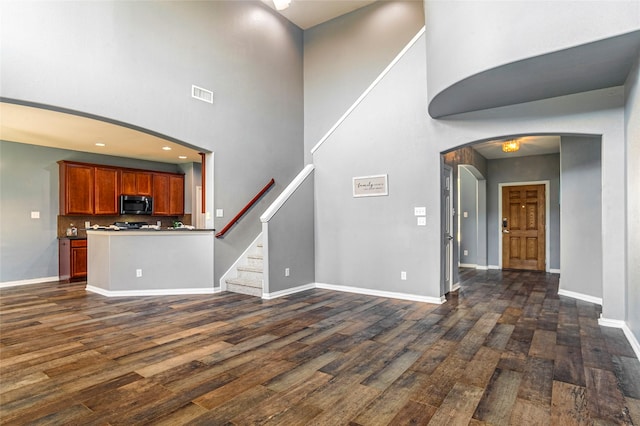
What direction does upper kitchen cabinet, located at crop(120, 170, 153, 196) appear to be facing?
toward the camera

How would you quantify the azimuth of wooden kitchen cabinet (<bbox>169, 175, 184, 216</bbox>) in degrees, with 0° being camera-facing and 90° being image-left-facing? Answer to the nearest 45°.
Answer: approximately 0°

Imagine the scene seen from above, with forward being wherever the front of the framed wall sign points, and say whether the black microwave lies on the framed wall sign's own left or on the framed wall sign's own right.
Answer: on the framed wall sign's own right

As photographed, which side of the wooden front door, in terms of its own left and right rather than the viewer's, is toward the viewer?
front

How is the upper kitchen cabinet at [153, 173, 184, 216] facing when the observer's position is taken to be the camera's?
facing the viewer

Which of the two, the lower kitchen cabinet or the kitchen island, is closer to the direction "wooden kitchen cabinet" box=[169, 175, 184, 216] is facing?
the kitchen island

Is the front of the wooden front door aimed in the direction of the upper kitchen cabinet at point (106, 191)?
no

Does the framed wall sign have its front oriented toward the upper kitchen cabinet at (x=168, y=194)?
no

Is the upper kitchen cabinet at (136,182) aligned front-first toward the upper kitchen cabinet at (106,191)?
no

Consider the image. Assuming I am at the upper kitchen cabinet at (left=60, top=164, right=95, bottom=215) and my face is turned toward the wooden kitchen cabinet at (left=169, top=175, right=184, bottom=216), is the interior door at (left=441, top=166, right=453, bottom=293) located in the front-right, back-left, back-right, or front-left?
front-right

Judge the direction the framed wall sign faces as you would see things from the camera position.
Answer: facing the viewer and to the left of the viewer

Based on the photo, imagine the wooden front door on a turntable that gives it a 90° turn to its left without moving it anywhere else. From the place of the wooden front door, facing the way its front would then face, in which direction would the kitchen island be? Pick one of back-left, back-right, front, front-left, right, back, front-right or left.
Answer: back-right

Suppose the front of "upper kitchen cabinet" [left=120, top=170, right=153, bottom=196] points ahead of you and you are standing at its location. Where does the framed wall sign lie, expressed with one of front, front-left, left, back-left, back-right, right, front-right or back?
front-left

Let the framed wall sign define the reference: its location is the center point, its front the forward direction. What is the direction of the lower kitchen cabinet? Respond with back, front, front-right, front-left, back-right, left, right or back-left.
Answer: front-right

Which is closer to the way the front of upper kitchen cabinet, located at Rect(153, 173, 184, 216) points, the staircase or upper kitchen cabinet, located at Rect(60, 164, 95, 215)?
the staircase

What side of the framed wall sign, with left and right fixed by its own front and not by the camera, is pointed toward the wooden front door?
back
